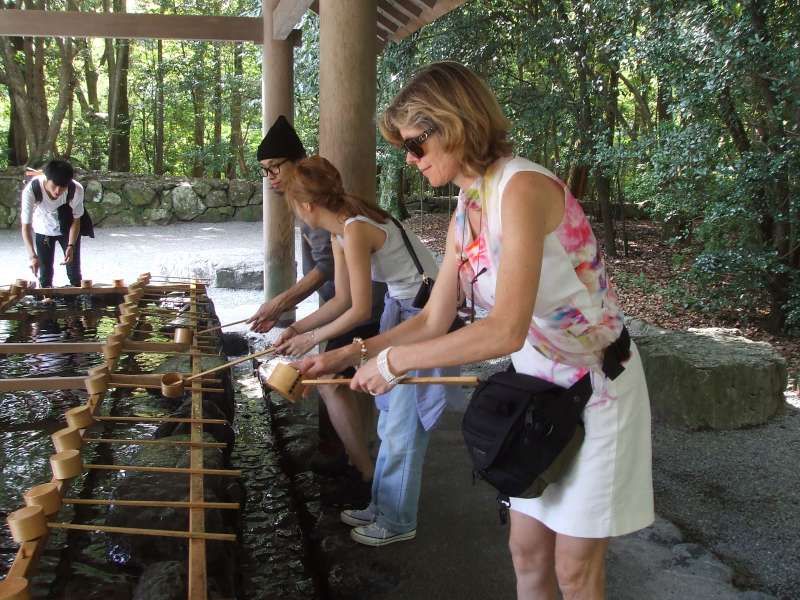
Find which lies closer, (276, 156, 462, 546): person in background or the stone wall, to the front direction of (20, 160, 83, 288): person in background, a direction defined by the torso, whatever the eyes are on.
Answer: the person in background

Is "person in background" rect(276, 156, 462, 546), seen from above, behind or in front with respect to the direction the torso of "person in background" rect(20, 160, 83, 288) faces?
in front

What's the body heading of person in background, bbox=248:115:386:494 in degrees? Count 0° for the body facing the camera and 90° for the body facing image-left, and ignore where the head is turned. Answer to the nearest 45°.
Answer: approximately 45°

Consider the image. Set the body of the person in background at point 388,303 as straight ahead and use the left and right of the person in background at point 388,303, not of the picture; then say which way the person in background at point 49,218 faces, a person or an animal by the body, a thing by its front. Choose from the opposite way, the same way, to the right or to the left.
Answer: to the left

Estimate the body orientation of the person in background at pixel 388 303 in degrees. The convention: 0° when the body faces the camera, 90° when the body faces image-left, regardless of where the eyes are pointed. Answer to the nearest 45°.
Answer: approximately 90°

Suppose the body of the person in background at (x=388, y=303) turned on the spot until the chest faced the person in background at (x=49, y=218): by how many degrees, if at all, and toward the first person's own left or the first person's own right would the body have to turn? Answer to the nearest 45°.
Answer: approximately 45° to the first person's own right

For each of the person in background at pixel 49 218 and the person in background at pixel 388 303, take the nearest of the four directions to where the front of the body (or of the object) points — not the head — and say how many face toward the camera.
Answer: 1
